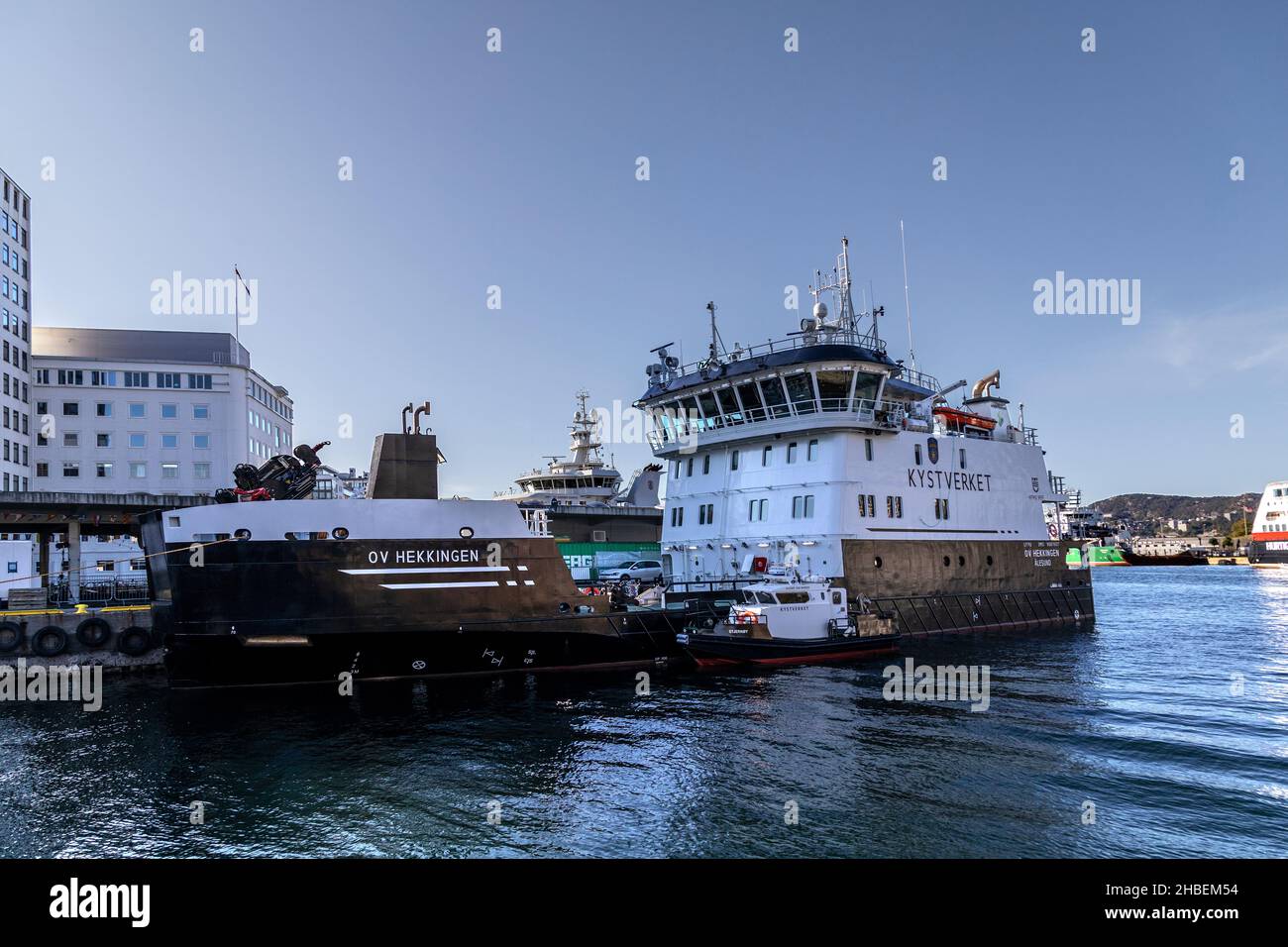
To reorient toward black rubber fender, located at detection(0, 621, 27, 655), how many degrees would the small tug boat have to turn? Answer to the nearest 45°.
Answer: approximately 45° to its right

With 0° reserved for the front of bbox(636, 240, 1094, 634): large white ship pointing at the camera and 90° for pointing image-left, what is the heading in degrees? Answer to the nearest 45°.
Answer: approximately 45°

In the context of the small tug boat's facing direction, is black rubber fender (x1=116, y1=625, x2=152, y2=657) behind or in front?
in front

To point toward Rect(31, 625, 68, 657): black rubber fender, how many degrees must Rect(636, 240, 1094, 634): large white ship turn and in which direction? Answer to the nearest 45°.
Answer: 0° — it already faces it

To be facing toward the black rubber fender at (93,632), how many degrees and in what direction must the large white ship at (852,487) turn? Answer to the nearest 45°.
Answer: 0° — it already faces it

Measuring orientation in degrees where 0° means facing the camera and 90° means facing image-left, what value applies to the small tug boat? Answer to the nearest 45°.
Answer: approximately 45°

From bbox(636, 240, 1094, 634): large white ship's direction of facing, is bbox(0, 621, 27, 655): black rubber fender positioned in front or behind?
in front
